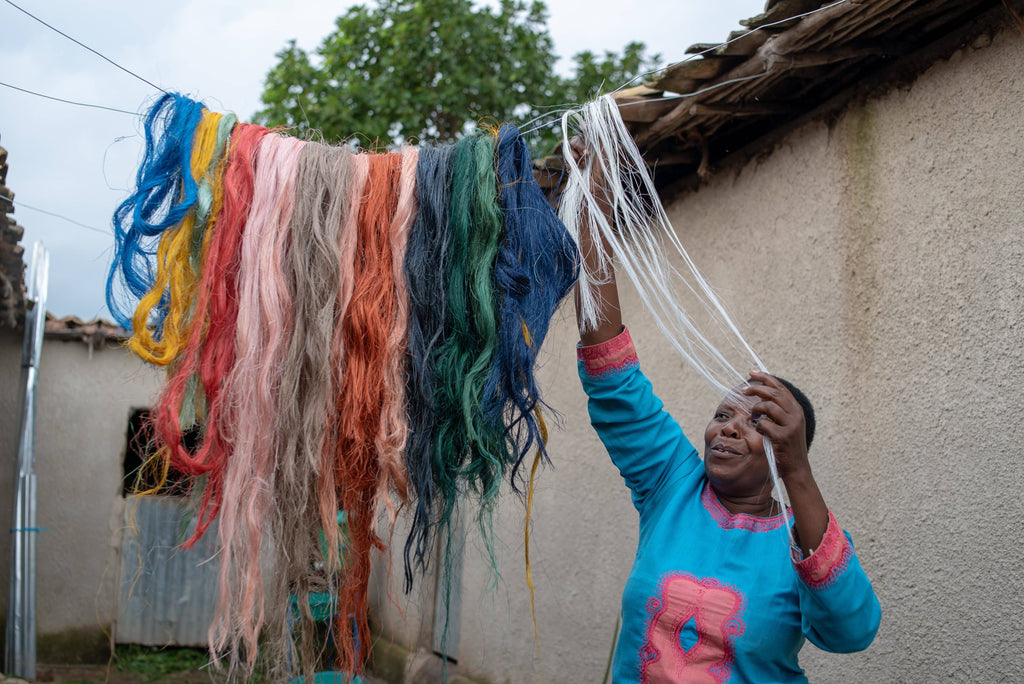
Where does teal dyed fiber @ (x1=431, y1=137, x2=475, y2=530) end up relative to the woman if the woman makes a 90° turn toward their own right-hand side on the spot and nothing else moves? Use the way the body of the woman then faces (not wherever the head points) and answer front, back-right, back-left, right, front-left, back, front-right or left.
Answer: front

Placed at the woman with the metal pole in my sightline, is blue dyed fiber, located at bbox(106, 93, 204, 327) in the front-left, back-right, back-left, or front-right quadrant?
front-left

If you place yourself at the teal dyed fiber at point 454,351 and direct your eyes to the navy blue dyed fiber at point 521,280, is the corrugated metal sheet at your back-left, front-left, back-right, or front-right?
back-left

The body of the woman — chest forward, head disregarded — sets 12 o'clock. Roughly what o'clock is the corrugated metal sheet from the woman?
The corrugated metal sheet is roughly at 3 o'clock from the woman.

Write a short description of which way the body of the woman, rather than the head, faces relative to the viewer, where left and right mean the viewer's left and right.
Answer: facing the viewer and to the left of the viewer

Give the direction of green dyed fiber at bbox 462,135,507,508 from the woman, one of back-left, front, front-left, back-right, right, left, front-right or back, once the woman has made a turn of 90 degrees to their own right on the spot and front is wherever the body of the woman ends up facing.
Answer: front

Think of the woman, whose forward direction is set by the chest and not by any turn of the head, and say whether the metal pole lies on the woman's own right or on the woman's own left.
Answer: on the woman's own right

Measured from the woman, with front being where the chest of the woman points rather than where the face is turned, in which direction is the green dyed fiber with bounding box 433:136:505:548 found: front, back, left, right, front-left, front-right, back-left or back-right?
right

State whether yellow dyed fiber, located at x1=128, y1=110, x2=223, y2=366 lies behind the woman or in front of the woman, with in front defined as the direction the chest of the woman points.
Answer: in front

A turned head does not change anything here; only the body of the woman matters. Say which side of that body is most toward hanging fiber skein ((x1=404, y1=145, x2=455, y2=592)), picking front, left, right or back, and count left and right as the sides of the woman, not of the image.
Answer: right

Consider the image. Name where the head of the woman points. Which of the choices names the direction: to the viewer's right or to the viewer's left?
to the viewer's left
